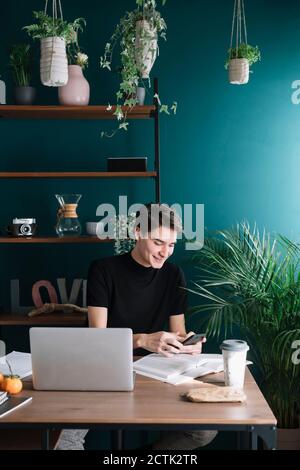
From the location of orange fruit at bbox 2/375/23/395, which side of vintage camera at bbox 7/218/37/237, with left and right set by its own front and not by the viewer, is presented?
front

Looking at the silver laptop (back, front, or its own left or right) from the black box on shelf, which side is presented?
front

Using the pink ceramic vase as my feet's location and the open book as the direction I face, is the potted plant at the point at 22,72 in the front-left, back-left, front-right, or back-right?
back-right

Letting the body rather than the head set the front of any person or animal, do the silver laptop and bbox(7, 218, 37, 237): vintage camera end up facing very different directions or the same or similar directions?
very different directions

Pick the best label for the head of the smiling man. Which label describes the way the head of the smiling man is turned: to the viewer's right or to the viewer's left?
to the viewer's right

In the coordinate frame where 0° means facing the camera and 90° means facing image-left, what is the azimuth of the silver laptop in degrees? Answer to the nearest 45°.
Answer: approximately 180°

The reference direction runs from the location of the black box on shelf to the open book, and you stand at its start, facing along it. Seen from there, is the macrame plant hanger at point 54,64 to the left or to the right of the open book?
right

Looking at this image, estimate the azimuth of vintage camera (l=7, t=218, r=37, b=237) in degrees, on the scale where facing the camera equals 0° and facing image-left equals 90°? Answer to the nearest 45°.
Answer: approximately 0°

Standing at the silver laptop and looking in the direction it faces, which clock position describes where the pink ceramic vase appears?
The pink ceramic vase is roughly at 12 o'clock from the silver laptop.

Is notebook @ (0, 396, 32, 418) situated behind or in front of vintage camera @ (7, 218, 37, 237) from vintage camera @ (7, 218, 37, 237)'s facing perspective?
in front
